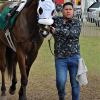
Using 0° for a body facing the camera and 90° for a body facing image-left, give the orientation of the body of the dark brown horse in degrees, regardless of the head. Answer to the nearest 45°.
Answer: approximately 315°
